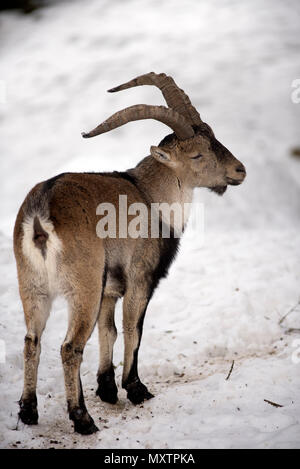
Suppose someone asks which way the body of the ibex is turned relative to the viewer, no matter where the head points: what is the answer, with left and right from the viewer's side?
facing away from the viewer and to the right of the viewer
